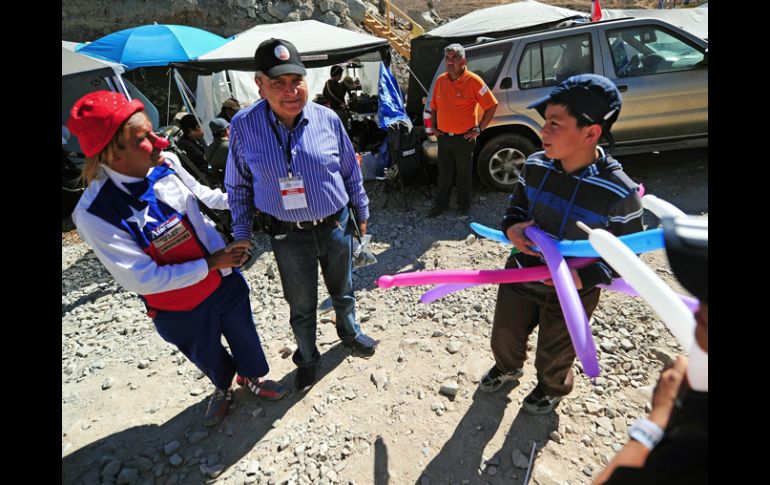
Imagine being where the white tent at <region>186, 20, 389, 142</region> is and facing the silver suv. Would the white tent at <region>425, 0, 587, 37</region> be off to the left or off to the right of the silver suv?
left

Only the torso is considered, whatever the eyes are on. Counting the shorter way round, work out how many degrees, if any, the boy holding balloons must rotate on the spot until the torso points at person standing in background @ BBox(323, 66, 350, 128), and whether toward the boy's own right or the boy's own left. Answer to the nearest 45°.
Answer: approximately 90° to the boy's own right

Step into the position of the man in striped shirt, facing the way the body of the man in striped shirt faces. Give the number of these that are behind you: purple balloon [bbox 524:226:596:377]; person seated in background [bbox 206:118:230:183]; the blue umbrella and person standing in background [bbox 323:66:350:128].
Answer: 3

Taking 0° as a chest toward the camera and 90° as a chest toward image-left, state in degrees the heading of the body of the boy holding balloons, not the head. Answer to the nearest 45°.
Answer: approximately 45°

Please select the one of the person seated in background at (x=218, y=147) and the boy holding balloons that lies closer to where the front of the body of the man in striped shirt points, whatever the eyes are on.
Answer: the boy holding balloons

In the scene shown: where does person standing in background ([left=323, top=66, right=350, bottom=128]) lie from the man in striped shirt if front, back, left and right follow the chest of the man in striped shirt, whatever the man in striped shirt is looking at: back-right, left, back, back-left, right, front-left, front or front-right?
back
